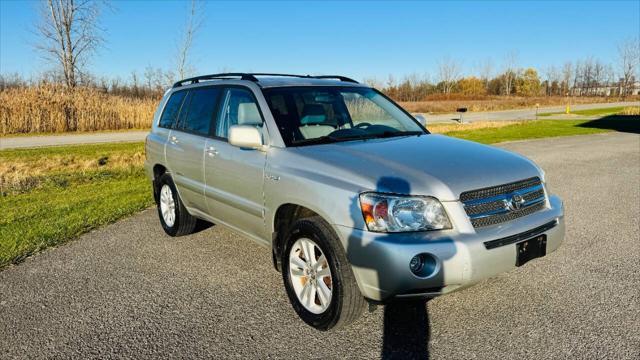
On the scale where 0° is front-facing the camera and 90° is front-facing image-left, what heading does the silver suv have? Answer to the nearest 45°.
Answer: approximately 315°
